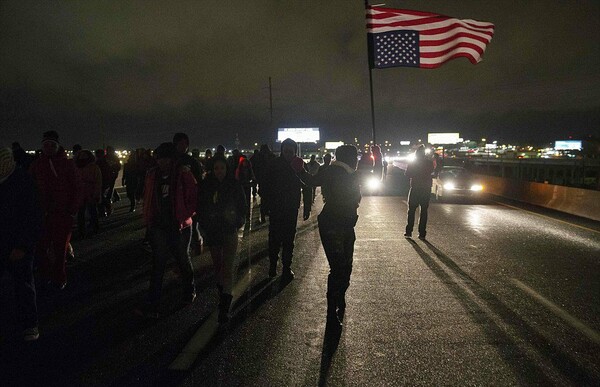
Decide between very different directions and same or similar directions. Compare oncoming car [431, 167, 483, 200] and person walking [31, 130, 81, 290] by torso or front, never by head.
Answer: same or similar directions

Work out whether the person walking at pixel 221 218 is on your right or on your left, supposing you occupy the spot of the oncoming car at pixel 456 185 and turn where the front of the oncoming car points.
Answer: on your right

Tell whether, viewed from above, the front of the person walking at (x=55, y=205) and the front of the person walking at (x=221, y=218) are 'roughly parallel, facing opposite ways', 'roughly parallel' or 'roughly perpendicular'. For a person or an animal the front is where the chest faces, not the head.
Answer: roughly parallel

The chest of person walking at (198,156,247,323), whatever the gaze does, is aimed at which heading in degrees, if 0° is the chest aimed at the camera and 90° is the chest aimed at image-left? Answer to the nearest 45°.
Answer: approximately 0°

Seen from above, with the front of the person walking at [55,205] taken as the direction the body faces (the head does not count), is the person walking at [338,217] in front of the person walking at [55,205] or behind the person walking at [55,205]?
in front

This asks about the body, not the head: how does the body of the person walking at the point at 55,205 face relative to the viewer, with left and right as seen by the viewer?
facing the viewer

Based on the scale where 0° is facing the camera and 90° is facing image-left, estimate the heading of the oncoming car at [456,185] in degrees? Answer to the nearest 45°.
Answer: approximately 315°

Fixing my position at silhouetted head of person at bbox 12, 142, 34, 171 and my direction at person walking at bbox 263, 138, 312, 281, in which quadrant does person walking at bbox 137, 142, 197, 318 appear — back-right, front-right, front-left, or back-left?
front-right

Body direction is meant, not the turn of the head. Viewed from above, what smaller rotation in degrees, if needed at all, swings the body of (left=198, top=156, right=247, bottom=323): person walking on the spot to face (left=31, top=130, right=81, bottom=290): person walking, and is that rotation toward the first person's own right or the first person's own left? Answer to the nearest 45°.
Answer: approximately 135° to the first person's own right
